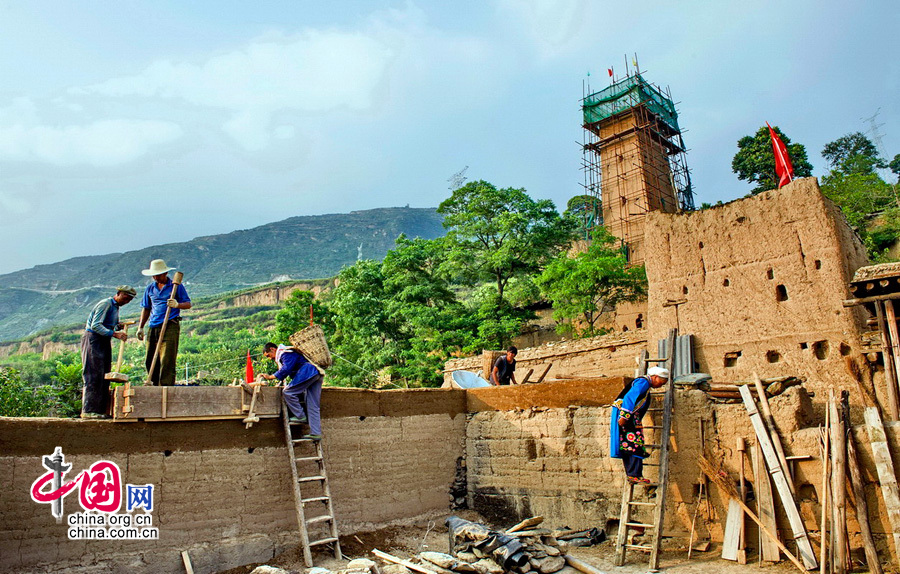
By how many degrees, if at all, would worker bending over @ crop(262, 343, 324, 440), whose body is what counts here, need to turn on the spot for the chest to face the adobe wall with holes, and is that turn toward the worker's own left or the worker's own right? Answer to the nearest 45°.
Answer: approximately 180°

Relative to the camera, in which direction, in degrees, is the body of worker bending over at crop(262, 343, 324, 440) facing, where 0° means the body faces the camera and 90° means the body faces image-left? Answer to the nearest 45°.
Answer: approximately 90°

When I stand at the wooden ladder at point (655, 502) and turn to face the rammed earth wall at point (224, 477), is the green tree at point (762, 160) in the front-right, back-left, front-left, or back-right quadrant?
back-right

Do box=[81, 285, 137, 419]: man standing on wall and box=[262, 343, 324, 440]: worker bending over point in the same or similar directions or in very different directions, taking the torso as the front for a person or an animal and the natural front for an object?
very different directions

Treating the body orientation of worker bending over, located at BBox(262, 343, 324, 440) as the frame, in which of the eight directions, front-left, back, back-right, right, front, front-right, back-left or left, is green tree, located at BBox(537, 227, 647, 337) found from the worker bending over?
back-right

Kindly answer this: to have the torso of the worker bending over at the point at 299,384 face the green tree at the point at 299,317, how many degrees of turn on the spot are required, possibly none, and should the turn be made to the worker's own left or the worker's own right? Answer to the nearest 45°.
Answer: approximately 90° to the worker's own right

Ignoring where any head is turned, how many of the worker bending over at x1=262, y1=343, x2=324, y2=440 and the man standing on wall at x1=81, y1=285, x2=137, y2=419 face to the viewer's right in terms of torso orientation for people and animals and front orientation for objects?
1

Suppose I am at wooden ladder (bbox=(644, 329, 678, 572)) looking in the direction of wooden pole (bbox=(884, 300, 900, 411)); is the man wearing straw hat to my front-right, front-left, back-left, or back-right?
back-left
